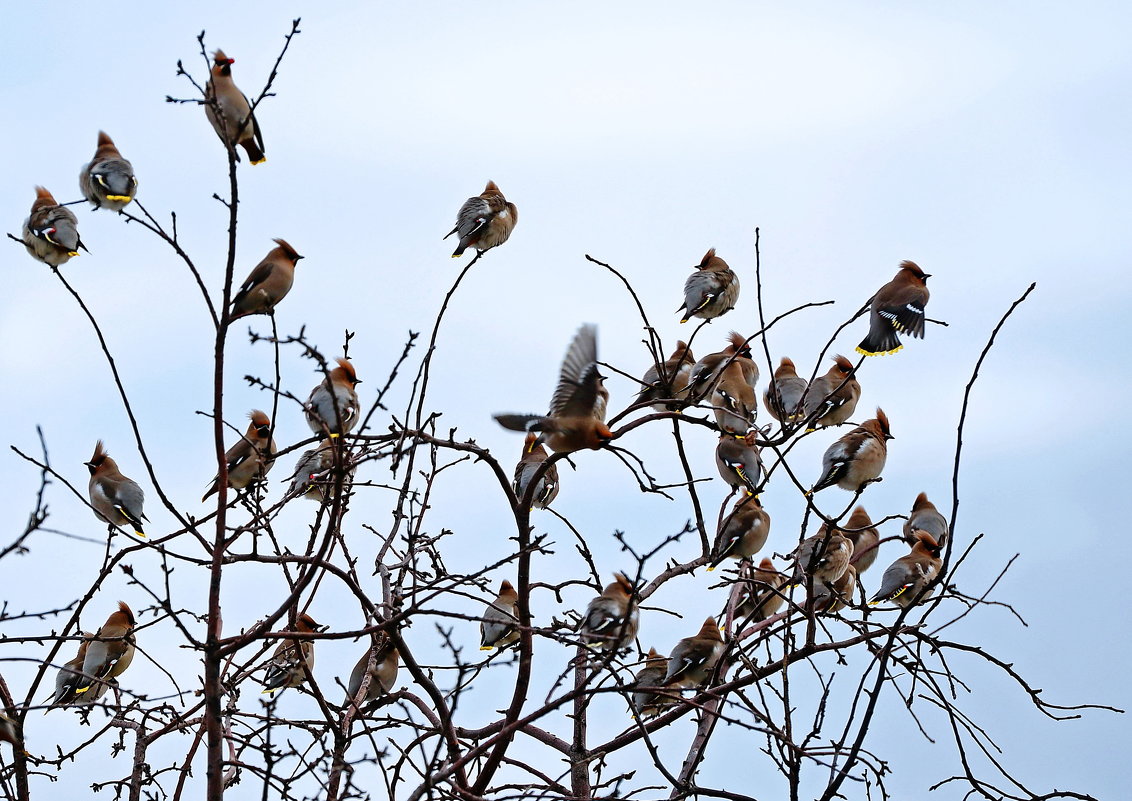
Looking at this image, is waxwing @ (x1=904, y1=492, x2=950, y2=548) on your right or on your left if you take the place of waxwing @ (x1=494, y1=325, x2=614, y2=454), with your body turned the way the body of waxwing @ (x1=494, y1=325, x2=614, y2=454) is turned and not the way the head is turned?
on your left

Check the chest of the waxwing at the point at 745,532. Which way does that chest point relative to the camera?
to the viewer's right

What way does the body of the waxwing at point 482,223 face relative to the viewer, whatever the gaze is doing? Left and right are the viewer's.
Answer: facing away from the viewer and to the right of the viewer

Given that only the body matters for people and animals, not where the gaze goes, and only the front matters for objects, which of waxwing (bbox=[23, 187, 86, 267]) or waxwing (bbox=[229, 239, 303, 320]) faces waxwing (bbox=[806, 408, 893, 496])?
waxwing (bbox=[229, 239, 303, 320])

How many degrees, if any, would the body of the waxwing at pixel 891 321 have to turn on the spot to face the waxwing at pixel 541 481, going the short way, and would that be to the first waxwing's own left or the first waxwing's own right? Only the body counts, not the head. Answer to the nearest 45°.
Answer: approximately 135° to the first waxwing's own left

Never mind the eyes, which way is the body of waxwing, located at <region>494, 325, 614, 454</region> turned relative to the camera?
to the viewer's right

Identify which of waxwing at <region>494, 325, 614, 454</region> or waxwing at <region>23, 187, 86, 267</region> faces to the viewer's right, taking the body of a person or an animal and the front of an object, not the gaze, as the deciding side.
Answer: waxwing at <region>494, 325, 614, 454</region>

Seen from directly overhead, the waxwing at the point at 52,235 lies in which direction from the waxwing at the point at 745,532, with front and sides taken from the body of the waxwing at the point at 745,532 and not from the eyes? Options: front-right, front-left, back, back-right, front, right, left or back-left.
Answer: back

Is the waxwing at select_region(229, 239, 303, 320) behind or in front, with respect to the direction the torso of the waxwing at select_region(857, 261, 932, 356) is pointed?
behind

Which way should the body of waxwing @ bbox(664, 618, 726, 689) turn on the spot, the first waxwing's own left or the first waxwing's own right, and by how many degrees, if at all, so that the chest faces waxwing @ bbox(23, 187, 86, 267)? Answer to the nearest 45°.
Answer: approximately 135° to the first waxwing's own left

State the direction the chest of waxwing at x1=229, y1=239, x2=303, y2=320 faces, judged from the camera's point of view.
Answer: to the viewer's right
